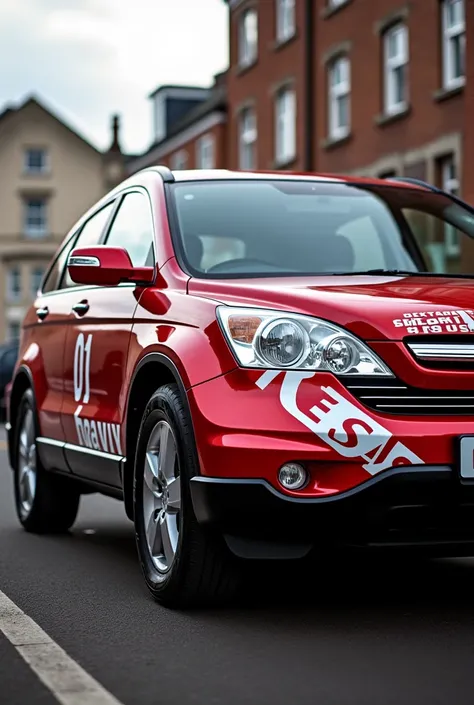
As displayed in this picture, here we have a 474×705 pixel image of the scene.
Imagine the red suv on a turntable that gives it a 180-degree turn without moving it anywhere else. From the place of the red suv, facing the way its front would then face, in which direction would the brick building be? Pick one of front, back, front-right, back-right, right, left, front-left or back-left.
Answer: front-right

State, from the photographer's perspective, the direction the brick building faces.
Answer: facing the viewer and to the left of the viewer

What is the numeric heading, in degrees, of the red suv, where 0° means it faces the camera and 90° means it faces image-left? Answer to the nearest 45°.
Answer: approximately 315°
